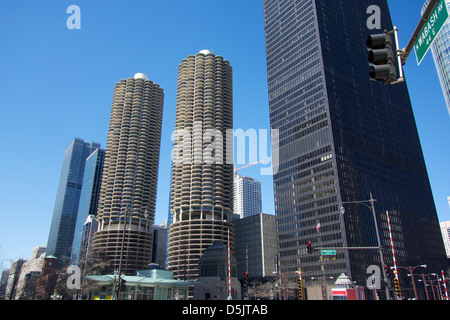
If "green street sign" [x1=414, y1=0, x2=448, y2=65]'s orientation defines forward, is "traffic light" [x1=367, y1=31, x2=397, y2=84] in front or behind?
in front

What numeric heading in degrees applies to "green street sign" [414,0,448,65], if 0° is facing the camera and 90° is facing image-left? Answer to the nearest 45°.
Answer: approximately 45°
